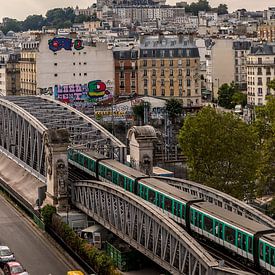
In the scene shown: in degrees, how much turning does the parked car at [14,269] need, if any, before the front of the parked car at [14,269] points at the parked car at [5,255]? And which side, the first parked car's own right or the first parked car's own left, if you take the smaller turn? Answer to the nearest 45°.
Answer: approximately 135° to the first parked car's own left

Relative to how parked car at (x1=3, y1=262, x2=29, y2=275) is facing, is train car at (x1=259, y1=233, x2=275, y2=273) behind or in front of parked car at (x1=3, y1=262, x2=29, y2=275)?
in front

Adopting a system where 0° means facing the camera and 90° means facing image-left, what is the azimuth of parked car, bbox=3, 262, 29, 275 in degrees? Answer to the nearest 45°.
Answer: approximately 315°
